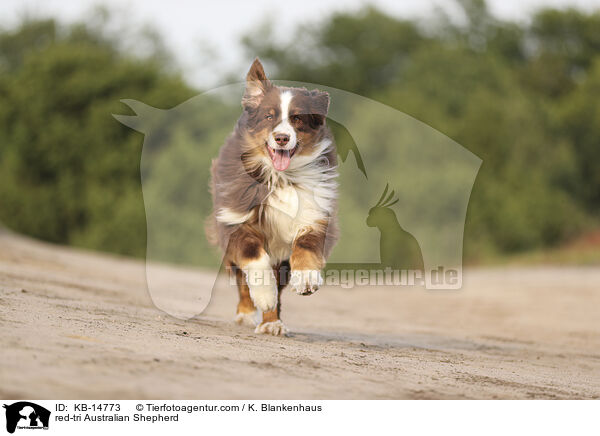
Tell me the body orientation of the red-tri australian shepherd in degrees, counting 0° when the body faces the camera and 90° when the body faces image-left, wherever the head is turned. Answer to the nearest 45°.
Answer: approximately 0°
